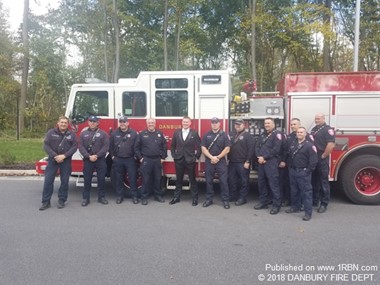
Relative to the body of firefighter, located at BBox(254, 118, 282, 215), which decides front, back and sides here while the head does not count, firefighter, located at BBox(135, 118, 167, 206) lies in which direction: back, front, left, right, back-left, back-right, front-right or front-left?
front-right

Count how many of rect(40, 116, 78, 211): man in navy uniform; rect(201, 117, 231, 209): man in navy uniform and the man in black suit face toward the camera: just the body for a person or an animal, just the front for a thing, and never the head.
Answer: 3

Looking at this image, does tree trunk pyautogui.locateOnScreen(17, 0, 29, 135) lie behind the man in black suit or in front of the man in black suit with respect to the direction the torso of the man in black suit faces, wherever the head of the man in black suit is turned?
behind

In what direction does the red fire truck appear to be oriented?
to the viewer's left

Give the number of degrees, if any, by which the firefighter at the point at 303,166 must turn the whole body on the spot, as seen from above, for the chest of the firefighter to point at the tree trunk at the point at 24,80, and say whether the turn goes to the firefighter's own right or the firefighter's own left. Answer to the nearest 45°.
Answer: approximately 90° to the firefighter's own right
